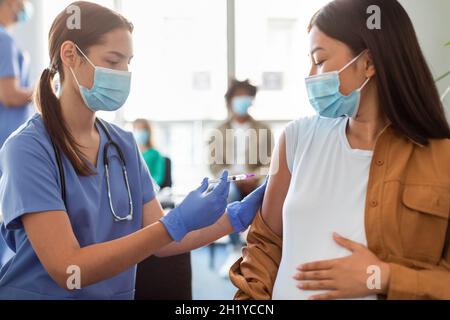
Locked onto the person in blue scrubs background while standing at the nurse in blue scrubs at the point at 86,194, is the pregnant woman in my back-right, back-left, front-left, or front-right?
back-right

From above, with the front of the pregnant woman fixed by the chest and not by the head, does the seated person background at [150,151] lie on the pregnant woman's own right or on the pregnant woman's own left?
on the pregnant woman's own right

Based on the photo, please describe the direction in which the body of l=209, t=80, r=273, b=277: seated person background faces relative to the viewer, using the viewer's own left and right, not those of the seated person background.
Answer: facing the viewer

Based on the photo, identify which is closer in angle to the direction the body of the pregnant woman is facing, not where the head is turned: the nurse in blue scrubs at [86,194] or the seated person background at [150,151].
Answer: the nurse in blue scrubs

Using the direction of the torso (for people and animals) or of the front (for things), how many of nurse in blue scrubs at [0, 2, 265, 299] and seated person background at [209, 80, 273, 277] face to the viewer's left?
0

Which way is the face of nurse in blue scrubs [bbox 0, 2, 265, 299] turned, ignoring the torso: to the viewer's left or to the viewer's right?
to the viewer's right

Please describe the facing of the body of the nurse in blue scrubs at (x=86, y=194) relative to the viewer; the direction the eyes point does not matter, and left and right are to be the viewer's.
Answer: facing the viewer and to the right of the viewer

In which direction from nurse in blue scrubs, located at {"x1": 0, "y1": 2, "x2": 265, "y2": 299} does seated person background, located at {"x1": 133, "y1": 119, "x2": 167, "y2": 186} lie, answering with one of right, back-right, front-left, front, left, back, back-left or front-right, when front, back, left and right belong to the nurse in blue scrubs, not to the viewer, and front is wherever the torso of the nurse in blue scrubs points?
back-left

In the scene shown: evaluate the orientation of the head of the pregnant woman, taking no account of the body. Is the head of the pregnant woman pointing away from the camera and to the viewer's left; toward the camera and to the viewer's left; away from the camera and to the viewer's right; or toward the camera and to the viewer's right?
toward the camera and to the viewer's left

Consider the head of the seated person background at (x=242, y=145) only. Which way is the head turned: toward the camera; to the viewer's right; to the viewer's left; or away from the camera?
toward the camera

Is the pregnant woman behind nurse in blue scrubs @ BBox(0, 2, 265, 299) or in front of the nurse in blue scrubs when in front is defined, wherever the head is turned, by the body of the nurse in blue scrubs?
in front
